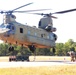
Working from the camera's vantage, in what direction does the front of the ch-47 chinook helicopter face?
facing the viewer and to the left of the viewer
